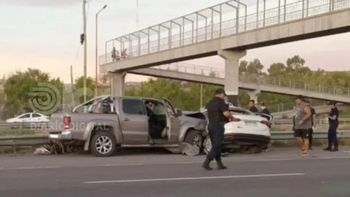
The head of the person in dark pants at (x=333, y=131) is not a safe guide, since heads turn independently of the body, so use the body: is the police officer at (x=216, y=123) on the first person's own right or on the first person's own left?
on the first person's own left

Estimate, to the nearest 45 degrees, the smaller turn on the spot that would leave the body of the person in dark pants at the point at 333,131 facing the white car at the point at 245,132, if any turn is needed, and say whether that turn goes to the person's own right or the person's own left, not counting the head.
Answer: approximately 45° to the person's own left

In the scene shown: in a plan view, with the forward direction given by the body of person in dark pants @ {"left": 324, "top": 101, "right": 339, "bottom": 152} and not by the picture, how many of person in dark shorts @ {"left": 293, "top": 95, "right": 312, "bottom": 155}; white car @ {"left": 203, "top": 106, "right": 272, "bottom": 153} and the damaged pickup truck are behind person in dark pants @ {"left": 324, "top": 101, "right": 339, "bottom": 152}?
0

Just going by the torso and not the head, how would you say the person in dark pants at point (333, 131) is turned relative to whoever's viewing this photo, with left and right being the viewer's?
facing to the left of the viewer

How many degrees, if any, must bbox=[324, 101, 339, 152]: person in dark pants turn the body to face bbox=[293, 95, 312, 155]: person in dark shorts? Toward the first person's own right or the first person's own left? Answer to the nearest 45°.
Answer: approximately 45° to the first person's own left

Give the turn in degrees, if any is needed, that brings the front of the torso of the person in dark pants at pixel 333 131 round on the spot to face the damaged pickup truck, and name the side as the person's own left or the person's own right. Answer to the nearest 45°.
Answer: approximately 45° to the person's own left

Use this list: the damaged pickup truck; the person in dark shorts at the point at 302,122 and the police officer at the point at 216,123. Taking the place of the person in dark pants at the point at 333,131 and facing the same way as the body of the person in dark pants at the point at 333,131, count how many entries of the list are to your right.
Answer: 0

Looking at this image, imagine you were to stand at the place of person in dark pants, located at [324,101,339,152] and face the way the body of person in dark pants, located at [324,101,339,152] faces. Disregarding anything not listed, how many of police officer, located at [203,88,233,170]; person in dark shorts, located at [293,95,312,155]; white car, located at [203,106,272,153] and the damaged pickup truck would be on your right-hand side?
0
